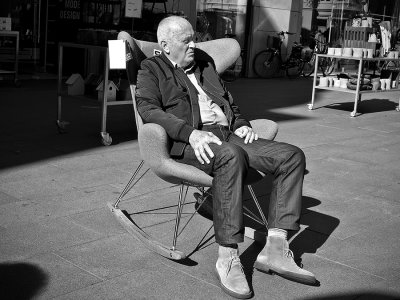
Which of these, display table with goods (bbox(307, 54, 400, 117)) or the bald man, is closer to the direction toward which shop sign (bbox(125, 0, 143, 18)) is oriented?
the bald man

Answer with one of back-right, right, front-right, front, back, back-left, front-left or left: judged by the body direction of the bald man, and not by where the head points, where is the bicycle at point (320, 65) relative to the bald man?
back-left

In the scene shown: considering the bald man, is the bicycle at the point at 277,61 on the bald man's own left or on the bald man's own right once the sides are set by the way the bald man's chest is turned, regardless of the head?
on the bald man's own left

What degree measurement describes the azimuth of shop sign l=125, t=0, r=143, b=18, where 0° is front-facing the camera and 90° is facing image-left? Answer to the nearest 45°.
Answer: approximately 0°

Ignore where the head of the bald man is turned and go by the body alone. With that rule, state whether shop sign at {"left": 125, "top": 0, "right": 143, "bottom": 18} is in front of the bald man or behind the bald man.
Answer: behind

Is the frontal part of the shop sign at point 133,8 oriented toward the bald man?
yes

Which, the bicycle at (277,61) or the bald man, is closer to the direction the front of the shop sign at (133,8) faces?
the bald man

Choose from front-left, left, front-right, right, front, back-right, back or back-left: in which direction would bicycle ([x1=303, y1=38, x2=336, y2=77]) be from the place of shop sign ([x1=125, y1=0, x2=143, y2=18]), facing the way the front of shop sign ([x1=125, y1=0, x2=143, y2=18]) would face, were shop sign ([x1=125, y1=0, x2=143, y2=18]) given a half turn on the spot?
front-right

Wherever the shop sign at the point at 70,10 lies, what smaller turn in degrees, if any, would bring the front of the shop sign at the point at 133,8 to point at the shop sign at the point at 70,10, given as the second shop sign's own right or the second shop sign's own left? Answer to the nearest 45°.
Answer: approximately 90° to the second shop sign's own right

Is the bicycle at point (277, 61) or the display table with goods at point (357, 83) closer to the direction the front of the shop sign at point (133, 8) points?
the display table with goods

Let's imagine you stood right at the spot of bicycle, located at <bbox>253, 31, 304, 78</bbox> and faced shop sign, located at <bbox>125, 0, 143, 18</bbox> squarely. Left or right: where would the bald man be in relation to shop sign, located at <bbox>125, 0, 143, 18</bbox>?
left

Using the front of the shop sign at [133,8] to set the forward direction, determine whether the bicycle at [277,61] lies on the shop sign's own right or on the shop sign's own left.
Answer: on the shop sign's own left

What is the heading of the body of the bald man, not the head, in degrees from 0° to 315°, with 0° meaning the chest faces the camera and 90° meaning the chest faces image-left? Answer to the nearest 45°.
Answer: approximately 315°
